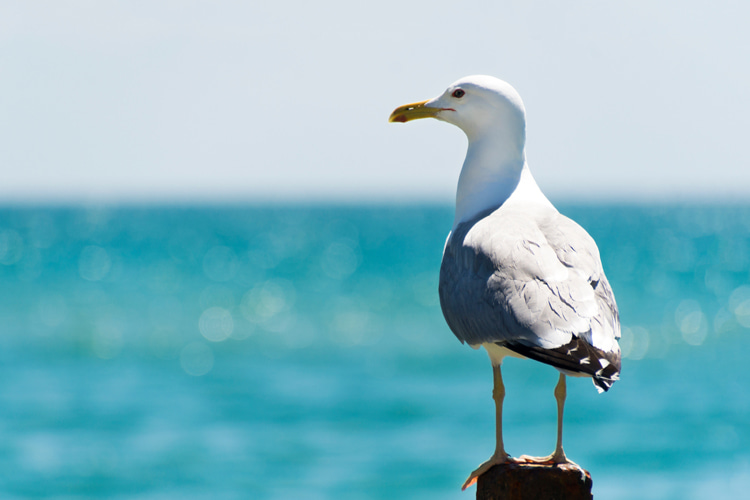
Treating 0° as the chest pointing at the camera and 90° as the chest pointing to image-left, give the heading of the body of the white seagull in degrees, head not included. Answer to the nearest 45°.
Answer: approximately 135°
